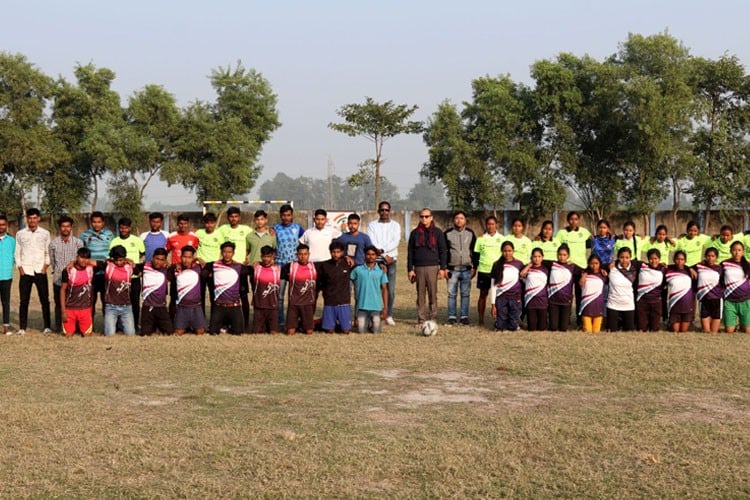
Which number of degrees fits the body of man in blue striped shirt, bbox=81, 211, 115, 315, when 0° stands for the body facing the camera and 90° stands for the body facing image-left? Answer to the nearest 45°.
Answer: approximately 0°

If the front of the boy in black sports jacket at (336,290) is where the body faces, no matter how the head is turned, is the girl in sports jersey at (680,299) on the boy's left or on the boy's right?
on the boy's left

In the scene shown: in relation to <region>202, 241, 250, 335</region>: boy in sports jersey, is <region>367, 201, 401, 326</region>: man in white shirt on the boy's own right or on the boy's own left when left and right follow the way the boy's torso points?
on the boy's own left

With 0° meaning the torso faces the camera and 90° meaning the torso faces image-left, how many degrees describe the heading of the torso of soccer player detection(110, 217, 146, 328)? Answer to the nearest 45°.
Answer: approximately 0°

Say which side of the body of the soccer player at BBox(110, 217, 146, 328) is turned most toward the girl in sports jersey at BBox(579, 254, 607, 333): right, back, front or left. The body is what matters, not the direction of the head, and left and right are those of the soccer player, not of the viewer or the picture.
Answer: left

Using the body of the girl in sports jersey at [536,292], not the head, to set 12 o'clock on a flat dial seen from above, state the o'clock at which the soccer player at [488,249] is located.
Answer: The soccer player is roughly at 4 o'clock from the girl in sports jersey.

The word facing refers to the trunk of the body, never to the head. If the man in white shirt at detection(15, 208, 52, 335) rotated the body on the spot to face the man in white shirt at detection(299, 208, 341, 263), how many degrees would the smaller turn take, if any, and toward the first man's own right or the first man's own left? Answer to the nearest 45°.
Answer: approximately 90° to the first man's own left

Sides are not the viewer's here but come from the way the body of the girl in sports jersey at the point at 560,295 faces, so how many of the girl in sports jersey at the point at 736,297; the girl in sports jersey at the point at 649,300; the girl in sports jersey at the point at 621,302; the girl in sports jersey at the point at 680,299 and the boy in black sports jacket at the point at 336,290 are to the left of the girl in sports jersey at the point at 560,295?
4

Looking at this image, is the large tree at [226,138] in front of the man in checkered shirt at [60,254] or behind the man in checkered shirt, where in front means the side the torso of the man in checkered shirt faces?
behind

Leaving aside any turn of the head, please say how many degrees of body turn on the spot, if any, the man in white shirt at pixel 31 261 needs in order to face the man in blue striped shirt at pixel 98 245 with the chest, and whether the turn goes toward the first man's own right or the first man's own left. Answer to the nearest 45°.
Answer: approximately 90° to the first man's own left

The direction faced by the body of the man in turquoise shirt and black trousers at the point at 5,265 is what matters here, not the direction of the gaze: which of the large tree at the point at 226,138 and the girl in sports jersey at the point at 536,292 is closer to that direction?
the girl in sports jersey

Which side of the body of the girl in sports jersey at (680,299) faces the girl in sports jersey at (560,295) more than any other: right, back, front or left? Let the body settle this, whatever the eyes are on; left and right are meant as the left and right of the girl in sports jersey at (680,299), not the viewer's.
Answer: right
